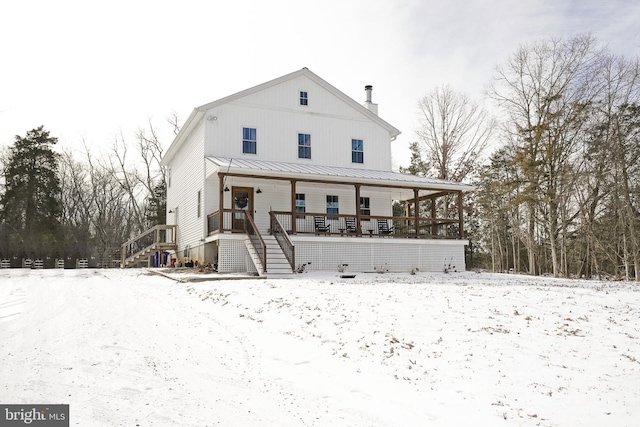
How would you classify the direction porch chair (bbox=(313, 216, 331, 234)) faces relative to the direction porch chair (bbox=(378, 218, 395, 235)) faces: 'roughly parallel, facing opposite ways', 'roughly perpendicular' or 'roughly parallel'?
roughly parallel

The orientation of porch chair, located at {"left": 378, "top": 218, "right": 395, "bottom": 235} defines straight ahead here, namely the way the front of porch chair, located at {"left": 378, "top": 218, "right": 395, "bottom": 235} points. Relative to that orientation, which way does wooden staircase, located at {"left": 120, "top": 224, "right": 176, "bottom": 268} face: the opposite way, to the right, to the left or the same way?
to the right

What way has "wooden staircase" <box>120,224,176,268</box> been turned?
to the viewer's left

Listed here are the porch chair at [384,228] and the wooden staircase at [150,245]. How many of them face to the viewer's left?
1

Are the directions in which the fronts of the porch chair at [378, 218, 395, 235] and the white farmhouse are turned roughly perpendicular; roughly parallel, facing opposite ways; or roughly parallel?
roughly parallel

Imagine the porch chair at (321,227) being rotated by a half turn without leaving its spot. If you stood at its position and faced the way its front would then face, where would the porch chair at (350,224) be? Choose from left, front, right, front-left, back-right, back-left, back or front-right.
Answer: right

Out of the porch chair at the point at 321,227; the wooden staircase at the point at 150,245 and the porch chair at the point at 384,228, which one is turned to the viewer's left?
the wooden staircase

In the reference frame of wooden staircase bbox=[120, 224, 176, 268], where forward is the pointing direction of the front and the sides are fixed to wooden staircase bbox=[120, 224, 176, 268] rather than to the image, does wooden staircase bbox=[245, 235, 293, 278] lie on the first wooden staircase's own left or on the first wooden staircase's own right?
on the first wooden staircase's own left

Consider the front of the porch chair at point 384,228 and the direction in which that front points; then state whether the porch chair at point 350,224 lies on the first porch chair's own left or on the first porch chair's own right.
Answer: on the first porch chair's own right

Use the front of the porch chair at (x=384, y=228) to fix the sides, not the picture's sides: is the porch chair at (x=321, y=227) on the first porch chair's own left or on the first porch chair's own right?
on the first porch chair's own right

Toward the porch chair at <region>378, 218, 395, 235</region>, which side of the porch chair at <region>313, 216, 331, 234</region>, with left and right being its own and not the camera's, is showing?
left

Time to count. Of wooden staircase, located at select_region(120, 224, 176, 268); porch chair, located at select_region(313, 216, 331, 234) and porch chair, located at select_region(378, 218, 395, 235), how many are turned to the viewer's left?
1

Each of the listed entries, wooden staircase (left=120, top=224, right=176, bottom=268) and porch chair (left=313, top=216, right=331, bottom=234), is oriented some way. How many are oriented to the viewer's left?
1

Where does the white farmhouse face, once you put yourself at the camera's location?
facing the viewer and to the right of the viewer
